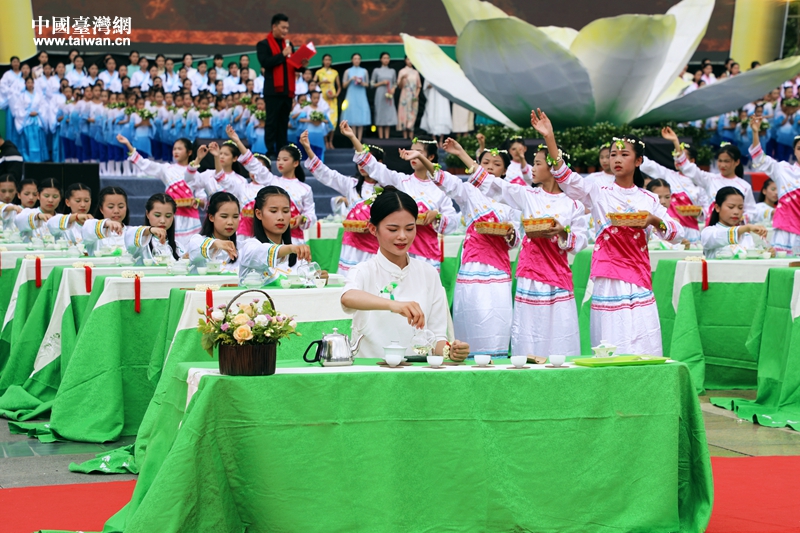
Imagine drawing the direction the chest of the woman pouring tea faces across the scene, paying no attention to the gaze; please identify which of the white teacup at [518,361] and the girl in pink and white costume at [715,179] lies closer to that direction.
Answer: the white teacup

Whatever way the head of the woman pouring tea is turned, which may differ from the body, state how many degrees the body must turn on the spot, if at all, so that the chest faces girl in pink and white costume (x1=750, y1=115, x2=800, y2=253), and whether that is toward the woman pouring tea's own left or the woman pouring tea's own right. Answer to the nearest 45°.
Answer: approximately 135° to the woman pouring tea's own left

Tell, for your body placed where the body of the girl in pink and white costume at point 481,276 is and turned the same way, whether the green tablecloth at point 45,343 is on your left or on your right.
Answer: on your right

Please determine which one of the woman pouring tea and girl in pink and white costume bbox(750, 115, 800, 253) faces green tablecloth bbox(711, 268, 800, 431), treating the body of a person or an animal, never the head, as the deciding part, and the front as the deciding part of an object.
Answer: the girl in pink and white costume

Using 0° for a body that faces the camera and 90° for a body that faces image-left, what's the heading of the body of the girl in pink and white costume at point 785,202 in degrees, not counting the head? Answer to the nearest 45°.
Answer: approximately 0°

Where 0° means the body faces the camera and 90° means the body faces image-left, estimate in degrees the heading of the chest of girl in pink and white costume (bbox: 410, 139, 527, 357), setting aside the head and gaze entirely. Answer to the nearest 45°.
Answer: approximately 0°

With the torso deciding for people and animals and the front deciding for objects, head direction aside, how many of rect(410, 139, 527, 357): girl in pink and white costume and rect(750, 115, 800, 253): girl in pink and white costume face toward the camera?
2

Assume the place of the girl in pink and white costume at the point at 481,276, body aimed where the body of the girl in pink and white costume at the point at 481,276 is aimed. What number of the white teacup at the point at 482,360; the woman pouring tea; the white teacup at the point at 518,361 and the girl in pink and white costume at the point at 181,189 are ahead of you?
3
